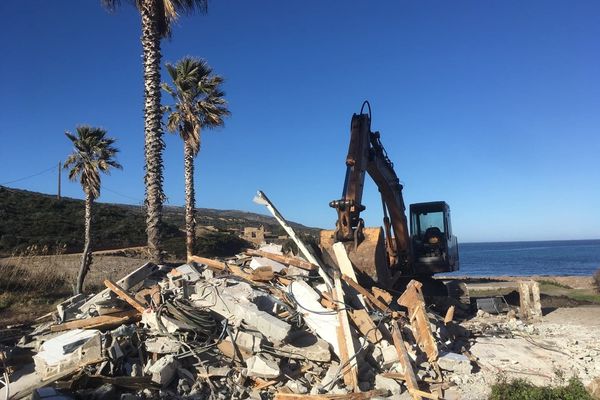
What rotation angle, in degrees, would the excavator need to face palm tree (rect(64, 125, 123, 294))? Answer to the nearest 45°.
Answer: approximately 90° to its right

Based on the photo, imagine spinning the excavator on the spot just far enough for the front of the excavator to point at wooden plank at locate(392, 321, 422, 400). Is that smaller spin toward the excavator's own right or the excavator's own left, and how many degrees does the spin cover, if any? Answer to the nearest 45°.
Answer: approximately 45° to the excavator's own left

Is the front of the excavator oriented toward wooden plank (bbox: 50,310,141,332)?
yes

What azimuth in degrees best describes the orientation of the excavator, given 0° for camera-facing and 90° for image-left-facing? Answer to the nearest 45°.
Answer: approximately 45°

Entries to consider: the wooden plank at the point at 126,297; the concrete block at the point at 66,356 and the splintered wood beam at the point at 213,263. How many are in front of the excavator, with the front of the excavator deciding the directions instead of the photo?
3

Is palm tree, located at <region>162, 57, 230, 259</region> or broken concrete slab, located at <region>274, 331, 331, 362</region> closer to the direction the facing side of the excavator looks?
the broken concrete slab

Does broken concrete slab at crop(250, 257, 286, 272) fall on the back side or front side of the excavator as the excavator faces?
on the front side

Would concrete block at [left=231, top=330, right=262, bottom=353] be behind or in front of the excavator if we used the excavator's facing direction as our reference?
in front

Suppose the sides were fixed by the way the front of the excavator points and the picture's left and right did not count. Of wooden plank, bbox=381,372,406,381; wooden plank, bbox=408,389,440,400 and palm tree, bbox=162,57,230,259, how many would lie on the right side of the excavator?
1

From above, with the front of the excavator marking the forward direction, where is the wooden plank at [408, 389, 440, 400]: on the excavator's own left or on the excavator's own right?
on the excavator's own left

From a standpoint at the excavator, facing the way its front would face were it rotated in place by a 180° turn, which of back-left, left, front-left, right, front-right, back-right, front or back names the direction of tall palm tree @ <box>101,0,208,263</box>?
back-left

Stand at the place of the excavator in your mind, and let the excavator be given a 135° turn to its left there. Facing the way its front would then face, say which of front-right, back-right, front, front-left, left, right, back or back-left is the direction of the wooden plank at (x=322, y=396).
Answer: right

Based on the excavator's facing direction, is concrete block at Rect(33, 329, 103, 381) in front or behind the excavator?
in front

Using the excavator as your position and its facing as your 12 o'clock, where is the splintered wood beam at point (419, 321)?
The splintered wood beam is roughly at 10 o'clock from the excavator.

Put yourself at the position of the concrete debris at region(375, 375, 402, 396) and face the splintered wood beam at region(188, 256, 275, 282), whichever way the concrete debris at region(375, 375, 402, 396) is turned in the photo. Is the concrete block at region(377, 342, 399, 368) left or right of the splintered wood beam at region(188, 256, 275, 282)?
right

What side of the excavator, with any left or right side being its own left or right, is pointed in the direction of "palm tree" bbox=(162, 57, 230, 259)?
right

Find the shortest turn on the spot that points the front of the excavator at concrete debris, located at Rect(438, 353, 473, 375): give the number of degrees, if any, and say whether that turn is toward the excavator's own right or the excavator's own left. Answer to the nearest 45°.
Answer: approximately 45° to the excavator's own left
